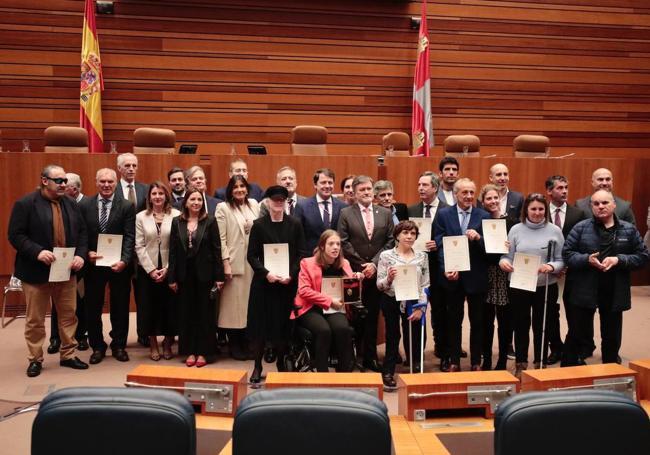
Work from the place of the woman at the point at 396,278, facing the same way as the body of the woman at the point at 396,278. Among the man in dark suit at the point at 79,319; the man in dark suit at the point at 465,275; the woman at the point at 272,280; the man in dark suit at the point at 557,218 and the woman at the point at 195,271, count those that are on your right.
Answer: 3

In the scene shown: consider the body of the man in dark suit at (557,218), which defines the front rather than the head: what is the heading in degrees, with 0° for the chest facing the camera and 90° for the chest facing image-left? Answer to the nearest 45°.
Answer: approximately 45°

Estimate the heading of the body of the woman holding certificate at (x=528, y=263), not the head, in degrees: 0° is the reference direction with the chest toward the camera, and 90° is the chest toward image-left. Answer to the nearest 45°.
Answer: approximately 0°

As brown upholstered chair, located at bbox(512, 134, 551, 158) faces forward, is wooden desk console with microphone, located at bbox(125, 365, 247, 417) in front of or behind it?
in front

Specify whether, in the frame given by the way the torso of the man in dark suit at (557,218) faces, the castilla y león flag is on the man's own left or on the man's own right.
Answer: on the man's own right

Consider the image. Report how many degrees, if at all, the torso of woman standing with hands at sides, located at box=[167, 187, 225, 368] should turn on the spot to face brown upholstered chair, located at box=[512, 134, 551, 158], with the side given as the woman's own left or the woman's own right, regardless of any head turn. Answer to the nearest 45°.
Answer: approximately 135° to the woman's own left

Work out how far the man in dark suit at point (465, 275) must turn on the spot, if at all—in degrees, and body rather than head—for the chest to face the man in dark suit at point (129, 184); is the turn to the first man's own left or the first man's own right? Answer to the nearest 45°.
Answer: approximately 90° to the first man's own right

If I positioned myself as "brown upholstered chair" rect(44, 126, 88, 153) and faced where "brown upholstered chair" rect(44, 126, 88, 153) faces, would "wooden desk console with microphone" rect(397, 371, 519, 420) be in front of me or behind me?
in front

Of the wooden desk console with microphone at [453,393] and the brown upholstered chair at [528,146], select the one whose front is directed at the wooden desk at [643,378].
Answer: the brown upholstered chair

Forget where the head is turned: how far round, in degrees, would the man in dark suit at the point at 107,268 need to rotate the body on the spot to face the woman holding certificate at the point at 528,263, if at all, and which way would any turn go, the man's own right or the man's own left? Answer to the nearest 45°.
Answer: approximately 45° to the man's own left
